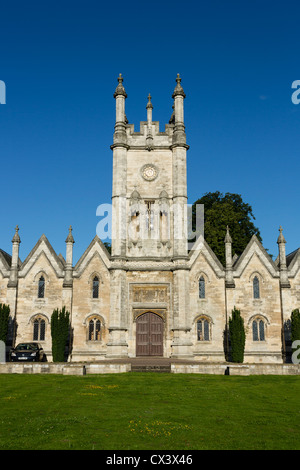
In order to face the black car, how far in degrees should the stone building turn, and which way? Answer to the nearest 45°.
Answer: approximately 45° to its right

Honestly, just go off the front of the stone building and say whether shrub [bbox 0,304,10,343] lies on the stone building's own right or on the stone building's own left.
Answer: on the stone building's own right

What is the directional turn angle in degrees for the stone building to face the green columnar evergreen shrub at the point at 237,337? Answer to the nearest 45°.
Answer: approximately 90° to its left

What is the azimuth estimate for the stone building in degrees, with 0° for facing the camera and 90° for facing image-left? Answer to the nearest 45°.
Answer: approximately 0°

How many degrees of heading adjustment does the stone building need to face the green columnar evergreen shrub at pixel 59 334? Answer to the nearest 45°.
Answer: approximately 90° to its right

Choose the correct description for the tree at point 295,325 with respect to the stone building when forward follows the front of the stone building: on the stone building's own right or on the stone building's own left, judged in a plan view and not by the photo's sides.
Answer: on the stone building's own left
